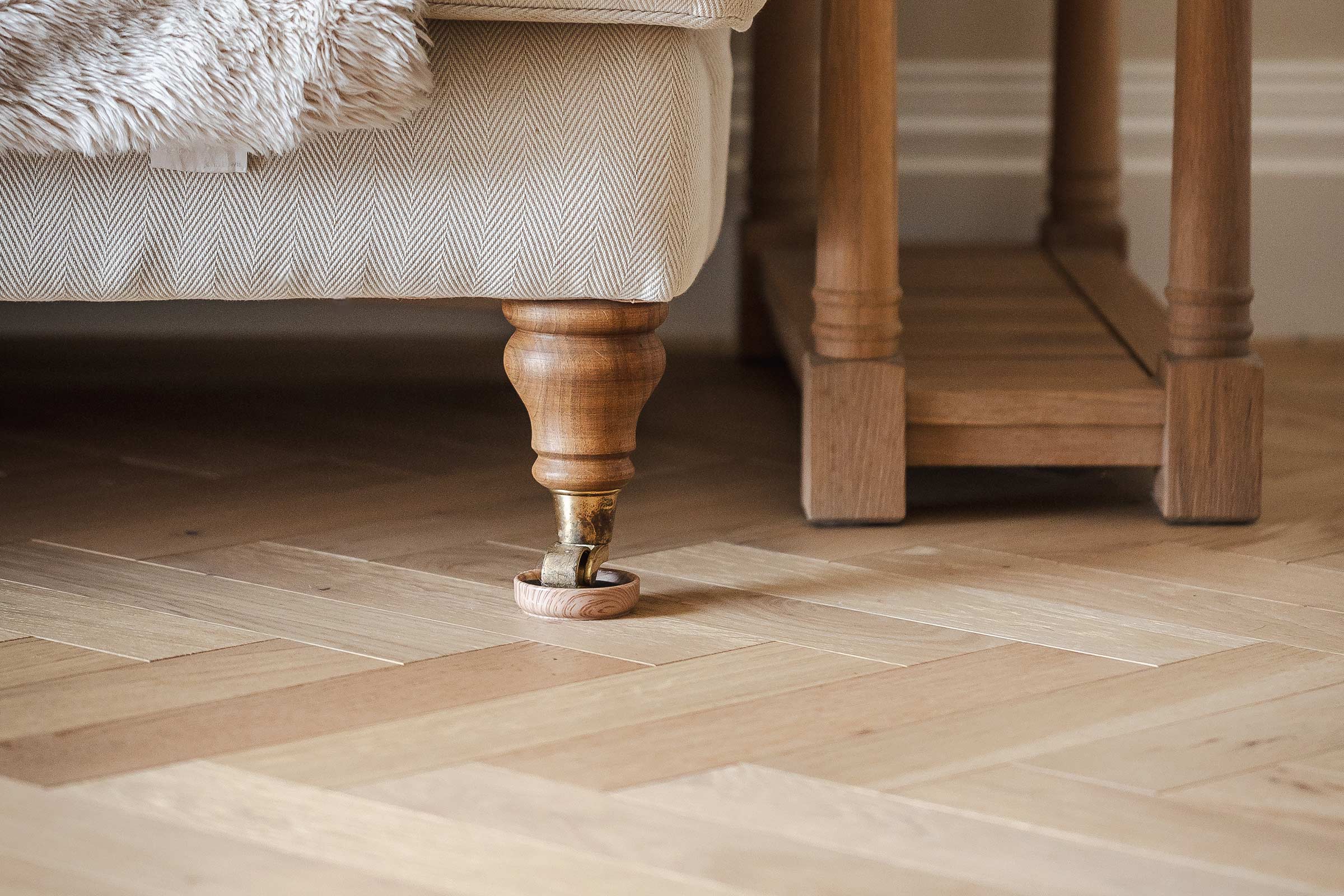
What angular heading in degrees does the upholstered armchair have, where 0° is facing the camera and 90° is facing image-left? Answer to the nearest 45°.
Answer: approximately 0°
